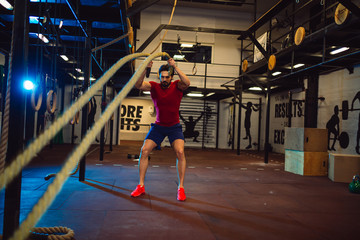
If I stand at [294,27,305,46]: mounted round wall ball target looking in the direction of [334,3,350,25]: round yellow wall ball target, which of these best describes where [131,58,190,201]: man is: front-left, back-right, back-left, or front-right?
front-right

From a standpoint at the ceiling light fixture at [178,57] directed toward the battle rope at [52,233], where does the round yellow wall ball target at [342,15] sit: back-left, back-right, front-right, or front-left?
front-left

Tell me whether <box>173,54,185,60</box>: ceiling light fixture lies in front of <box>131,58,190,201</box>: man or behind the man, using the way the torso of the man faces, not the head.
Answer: behind

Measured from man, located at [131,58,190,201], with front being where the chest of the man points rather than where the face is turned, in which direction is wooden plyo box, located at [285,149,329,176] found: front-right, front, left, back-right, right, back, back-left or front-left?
back-left

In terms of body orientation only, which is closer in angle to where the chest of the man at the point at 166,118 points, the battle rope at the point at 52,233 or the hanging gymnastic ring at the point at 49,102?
the battle rope

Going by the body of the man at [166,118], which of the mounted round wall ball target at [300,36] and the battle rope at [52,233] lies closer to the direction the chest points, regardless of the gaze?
the battle rope

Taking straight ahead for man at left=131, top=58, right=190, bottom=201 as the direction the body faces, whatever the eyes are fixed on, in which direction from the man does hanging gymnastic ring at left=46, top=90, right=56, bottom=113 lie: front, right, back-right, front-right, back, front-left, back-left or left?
back-right

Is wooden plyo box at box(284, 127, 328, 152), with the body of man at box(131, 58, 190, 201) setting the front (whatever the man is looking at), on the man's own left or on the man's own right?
on the man's own left

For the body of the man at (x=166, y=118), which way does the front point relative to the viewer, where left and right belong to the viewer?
facing the viewer

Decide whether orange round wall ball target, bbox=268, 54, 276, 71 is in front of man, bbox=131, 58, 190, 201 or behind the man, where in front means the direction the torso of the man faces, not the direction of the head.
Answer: behind

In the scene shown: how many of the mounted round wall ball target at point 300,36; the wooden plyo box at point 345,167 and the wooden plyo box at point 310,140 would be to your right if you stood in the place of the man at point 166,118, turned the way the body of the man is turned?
0

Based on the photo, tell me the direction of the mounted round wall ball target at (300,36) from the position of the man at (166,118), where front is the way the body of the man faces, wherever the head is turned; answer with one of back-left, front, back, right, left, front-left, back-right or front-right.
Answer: back-left

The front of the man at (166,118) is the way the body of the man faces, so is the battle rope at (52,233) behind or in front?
in front
